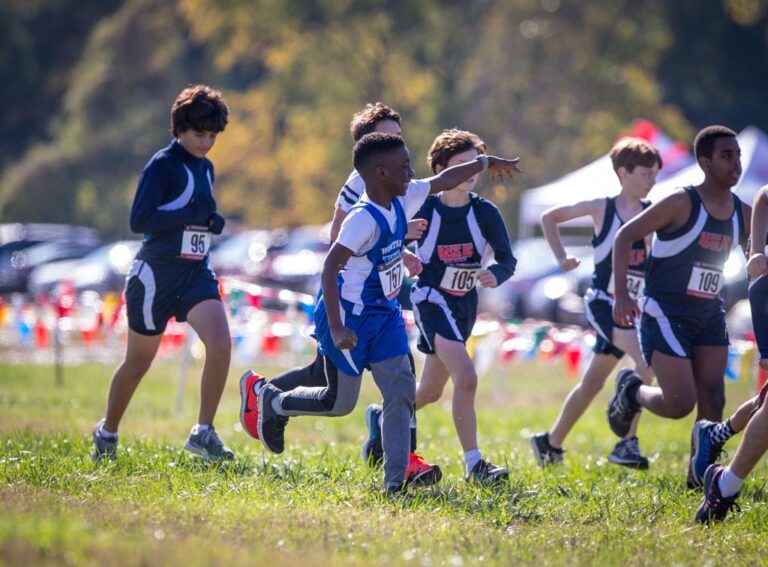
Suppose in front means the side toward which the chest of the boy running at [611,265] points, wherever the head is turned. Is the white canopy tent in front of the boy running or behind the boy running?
behind

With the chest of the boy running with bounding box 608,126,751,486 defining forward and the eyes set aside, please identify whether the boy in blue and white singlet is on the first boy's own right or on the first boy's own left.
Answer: on the first boy's own right

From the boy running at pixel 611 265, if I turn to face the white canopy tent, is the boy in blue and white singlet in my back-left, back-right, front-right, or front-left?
back-left

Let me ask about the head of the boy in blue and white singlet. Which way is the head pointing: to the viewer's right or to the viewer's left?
to the viewer's right
